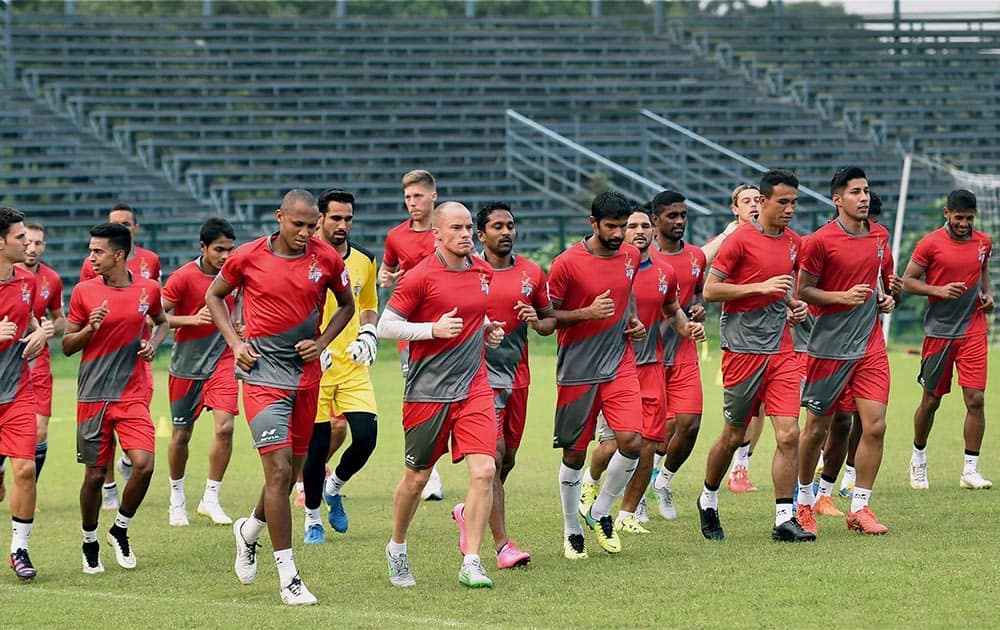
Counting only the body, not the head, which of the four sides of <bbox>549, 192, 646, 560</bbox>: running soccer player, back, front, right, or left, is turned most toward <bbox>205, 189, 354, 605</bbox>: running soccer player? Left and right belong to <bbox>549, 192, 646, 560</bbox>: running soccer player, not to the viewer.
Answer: right

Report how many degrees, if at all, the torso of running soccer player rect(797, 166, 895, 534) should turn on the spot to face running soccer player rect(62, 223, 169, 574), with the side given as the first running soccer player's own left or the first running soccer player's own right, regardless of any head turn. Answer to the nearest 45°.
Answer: approximately 135° to the first running soccer player's own right

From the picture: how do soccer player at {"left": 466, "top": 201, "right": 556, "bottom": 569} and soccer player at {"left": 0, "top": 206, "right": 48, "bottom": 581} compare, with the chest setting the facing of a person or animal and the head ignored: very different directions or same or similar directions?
same or similar directions

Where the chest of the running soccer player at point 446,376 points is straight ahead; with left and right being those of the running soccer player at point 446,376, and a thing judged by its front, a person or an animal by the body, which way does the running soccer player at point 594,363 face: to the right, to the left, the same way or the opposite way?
the same way

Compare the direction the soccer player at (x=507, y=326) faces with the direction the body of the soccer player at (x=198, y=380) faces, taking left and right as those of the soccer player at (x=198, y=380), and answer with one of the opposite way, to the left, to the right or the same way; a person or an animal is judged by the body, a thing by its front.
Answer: the same way

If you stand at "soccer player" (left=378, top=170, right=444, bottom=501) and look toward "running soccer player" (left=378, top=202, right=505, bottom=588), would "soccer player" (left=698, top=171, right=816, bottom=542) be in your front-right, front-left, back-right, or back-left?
front-left

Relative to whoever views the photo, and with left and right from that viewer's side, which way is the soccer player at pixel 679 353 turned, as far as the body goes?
facing the viewer and to the right of the viewer

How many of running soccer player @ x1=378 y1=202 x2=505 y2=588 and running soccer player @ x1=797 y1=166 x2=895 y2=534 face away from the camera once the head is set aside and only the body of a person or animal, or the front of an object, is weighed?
0

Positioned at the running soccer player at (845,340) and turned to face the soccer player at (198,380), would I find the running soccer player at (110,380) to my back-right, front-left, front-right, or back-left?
front-left

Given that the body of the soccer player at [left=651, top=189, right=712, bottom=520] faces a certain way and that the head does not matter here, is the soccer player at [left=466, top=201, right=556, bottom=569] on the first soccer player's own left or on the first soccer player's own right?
on the first soccer player's own right

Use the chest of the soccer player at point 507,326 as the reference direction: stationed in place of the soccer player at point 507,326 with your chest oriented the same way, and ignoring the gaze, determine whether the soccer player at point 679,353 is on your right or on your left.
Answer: on your left

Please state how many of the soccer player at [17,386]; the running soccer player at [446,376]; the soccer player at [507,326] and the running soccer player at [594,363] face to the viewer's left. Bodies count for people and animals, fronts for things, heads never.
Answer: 0

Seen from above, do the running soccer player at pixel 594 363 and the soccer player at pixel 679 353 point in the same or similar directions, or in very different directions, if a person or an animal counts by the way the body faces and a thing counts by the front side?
same or similar directions
